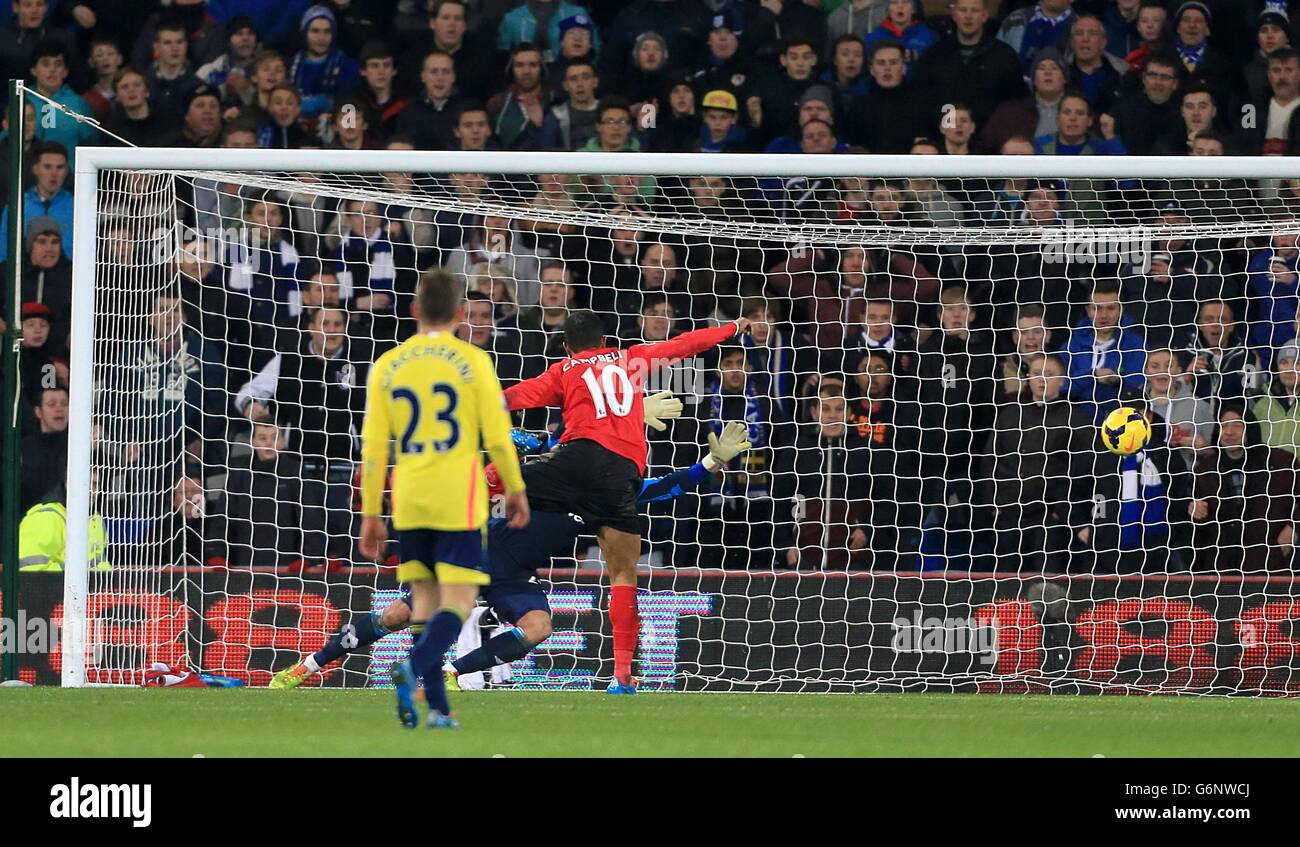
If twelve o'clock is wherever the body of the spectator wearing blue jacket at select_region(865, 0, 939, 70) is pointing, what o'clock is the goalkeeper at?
The goalkeeper is roughly at 1 o'clock from the spectator wearing blue jacket.

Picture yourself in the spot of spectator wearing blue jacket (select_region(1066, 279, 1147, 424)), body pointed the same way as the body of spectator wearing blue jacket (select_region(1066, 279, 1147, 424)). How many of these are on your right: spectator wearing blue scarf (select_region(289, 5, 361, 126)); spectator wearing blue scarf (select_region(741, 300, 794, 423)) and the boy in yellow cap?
3

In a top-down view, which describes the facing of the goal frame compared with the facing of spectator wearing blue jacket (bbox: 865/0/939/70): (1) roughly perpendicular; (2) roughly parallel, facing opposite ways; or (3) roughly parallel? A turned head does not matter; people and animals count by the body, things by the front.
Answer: roughly parallel

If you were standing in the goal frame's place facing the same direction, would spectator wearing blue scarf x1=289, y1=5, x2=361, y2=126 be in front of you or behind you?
behind

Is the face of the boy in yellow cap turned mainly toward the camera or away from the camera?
toward the camera

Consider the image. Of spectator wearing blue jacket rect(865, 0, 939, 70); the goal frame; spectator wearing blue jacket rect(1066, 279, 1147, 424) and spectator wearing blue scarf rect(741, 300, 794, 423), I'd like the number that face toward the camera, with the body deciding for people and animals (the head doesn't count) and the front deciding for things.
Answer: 4

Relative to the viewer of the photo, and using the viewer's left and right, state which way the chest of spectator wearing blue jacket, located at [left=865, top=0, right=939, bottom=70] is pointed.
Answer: facing the viewer

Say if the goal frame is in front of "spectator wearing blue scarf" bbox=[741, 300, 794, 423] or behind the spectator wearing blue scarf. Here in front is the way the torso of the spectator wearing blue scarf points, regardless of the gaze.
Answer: in front

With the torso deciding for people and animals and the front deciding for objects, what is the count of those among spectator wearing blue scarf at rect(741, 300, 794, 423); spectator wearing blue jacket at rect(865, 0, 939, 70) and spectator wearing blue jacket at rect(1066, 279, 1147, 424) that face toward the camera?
3

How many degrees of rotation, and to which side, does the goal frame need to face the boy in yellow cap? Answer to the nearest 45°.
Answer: approximately 135° to its left

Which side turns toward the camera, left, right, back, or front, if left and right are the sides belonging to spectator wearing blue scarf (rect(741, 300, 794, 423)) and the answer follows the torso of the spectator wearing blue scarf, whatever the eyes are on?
front

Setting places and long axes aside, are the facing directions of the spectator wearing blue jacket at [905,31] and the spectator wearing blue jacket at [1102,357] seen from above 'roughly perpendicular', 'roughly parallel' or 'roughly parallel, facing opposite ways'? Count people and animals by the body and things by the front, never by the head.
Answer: roughly parallel

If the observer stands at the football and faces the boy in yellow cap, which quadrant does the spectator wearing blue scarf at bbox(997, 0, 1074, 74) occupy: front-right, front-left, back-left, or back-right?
front-right
